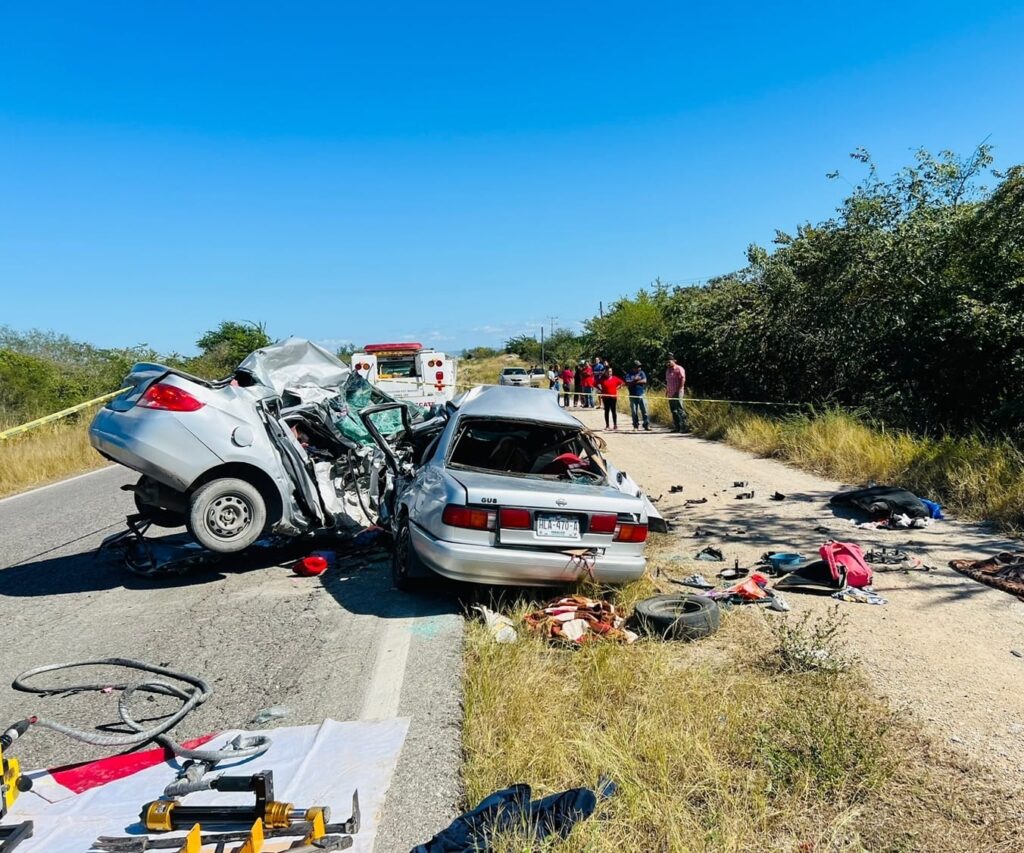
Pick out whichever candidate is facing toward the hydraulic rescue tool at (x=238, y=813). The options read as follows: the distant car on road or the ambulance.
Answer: the distant car on road

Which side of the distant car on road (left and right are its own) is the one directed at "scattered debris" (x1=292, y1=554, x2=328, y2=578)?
front

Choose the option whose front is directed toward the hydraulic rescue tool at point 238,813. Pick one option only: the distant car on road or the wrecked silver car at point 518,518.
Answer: the distant car on road

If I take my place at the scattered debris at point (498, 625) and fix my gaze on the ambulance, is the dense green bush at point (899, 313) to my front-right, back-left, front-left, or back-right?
front-right

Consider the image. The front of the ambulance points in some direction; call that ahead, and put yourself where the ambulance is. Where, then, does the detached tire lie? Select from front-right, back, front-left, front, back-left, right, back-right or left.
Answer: back

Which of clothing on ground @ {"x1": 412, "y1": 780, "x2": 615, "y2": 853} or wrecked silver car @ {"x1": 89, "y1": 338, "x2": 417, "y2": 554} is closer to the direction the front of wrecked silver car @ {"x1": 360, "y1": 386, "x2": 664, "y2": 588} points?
the wrecked silver car

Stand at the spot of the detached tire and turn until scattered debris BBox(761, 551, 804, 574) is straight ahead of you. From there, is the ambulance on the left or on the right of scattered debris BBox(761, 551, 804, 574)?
left

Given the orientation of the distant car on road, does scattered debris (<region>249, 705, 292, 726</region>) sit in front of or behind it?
in front

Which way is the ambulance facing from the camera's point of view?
away from the camera

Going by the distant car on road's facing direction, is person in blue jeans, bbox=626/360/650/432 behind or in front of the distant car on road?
in front

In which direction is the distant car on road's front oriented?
toward the camera

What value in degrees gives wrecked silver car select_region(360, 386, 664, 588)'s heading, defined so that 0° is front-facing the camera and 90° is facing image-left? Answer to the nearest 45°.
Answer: approximately 135°

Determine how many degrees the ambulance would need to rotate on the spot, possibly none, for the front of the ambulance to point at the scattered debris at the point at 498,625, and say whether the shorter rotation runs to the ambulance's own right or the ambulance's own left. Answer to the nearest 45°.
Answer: approximately 180°

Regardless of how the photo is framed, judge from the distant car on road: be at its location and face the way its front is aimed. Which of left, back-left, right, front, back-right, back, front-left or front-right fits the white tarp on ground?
front

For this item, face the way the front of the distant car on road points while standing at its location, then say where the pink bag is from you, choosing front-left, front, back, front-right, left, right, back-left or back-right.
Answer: front

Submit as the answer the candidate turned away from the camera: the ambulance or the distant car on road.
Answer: the ambulance
